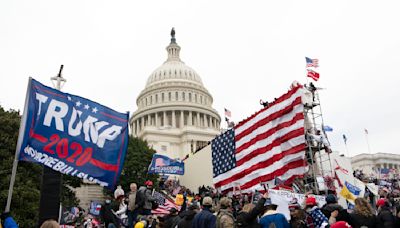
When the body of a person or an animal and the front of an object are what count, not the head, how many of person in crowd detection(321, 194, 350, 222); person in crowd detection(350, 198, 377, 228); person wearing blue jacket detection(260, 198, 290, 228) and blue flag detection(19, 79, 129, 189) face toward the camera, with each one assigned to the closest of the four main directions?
1

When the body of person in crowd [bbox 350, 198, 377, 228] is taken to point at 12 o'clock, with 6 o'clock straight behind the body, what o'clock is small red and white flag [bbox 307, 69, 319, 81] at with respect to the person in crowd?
The small red and white flag is roughly at 12 o'clock from the person in crowd.

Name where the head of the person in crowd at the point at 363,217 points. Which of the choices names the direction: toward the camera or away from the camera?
away from the camera

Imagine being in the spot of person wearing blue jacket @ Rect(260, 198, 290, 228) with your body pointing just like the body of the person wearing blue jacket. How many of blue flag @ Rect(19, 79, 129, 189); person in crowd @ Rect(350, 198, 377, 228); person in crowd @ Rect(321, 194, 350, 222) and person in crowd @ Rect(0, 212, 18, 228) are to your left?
2

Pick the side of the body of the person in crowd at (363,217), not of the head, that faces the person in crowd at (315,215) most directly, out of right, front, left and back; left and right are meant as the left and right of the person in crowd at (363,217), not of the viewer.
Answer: left

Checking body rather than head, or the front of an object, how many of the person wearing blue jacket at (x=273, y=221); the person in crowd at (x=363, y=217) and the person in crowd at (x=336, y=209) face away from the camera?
3

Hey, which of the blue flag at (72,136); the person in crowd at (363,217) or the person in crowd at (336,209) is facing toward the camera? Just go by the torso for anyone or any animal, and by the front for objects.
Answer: the blue flag

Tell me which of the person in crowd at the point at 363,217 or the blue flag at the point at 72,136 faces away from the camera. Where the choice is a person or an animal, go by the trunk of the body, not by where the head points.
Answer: the person in crowd

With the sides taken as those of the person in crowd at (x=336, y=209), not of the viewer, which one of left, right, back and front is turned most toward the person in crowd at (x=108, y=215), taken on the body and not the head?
left

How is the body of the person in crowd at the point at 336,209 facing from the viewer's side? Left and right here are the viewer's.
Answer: facing away from the viewer

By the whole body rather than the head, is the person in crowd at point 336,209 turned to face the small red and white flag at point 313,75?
yes

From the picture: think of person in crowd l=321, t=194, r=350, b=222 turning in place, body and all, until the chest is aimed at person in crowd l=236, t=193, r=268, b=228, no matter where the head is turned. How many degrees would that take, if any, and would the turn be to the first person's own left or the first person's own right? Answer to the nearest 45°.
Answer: approximately 135° to the first person's own left

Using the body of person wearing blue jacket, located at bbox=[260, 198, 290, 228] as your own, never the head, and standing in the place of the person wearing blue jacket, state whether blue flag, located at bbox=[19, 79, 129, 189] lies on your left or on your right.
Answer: on your left

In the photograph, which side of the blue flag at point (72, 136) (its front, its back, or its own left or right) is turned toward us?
front

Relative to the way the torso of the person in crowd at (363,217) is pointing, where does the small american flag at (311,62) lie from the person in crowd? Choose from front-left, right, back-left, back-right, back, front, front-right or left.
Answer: front

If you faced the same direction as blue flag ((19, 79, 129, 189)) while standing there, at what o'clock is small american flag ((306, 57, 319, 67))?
The small american flag is roughly at 8 o'clock from the blue flag.

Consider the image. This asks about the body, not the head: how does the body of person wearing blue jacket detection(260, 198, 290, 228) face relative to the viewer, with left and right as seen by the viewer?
facing away from the viewer

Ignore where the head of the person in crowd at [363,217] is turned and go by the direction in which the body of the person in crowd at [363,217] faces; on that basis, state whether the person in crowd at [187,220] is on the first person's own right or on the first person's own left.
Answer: on the first person's own left
